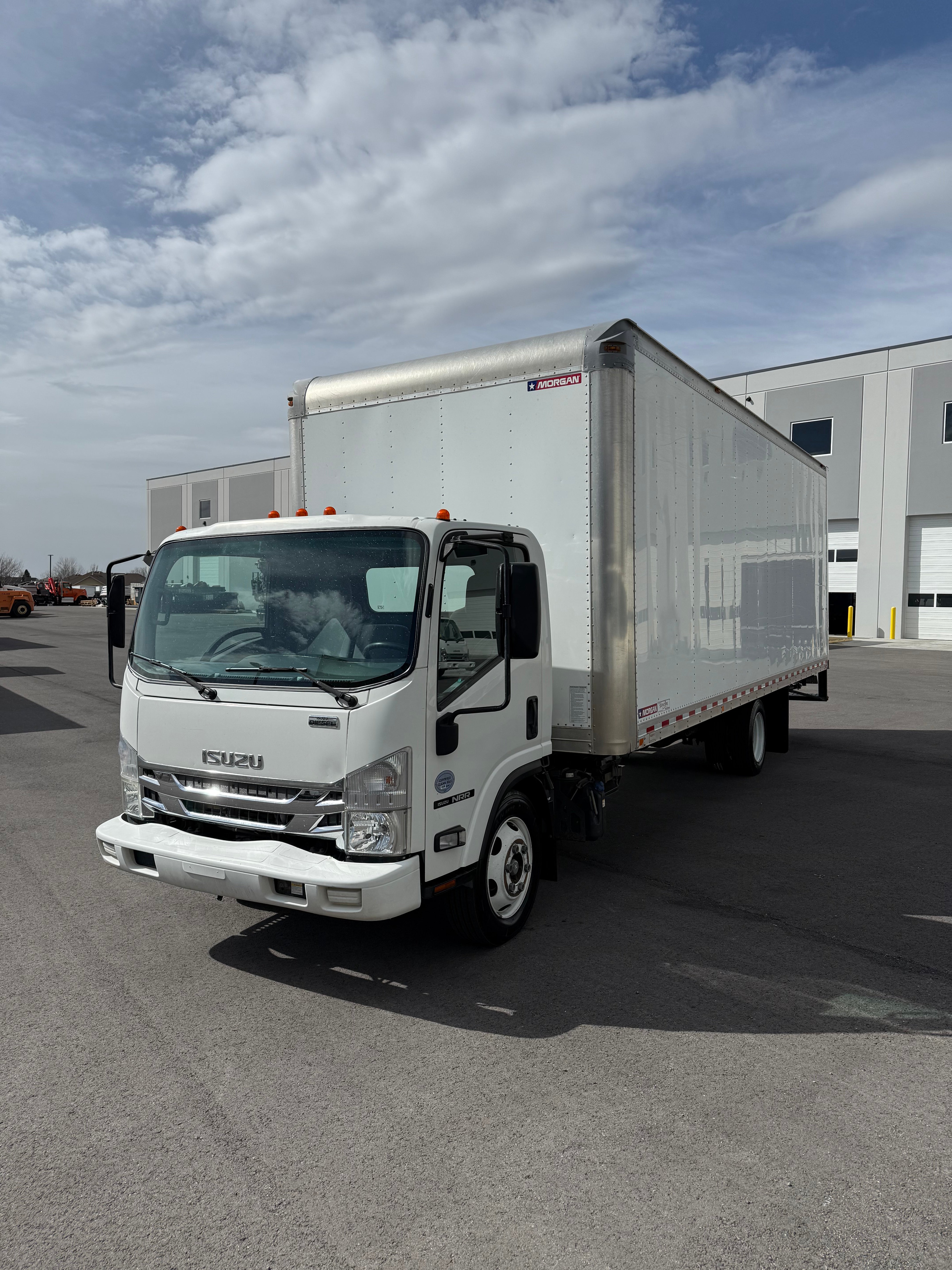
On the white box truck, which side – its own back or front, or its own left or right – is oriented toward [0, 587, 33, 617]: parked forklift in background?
right

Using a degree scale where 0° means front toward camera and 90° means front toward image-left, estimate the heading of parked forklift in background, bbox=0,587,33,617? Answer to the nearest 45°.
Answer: approximately 270°

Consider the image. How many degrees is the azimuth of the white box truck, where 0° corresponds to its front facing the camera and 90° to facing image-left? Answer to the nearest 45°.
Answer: approximately 45°

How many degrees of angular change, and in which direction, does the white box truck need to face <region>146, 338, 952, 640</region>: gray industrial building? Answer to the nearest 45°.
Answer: approximately 180°
